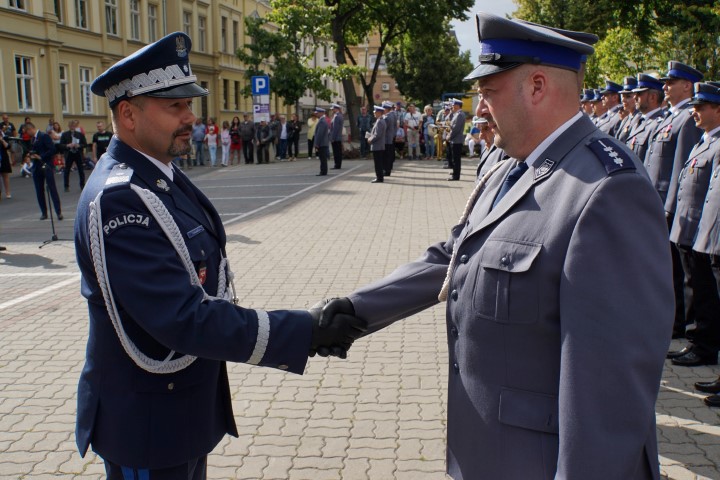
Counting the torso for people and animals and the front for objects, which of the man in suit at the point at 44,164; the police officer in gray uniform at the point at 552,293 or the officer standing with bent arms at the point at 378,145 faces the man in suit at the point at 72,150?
the officer standing with bent arms

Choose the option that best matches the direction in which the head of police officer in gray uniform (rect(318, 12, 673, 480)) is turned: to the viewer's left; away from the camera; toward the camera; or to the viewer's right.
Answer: to the viewer's left

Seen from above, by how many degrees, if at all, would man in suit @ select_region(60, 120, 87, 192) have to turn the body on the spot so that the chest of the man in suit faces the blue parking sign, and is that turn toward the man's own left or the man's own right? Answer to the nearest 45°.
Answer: approximately 90° to the man's own left

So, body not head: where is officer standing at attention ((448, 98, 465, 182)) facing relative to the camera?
to the viewer's left

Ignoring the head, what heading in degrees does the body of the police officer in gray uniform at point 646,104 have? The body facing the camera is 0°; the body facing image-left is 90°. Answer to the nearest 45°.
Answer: approximately 45°

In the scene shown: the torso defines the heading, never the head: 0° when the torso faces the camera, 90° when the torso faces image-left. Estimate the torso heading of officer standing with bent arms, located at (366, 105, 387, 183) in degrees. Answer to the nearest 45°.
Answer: approximately 90°

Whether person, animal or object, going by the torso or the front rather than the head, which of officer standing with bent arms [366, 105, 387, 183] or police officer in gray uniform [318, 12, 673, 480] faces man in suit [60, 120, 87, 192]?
the officer standing with bent arms

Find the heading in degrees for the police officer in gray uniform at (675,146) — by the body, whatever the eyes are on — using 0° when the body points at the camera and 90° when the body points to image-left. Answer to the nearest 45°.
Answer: approximately 45°

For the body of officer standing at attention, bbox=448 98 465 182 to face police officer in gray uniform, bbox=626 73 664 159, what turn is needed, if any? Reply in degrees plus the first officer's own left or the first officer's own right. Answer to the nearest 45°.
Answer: approximately 90° to the first officer's own left

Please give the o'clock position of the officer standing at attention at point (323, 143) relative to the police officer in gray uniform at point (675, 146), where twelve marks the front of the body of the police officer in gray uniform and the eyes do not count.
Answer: The officer standing at attention is roughly at 3 o'clock from the police officer in gray uniform.

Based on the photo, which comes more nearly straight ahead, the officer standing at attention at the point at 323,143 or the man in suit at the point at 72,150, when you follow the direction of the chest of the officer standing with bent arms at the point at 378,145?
the man in suit
